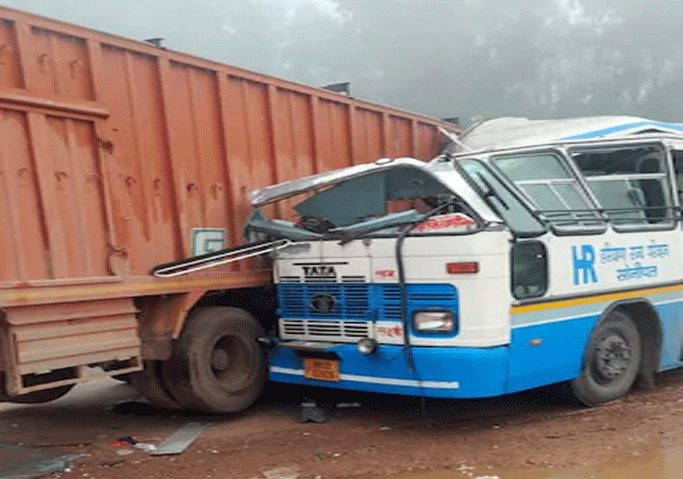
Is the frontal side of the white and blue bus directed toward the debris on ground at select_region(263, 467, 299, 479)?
yes

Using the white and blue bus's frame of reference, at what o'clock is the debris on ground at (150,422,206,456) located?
The debris on ground is roughly at 1 o'clock from the white and blue bus.

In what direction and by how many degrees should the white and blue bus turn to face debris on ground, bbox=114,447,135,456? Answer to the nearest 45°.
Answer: approximately 45° to its right

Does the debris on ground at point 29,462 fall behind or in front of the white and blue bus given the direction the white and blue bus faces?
in front

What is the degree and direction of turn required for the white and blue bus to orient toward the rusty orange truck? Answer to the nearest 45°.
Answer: approximately 45° to its right

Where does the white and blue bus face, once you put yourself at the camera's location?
facing the viewer and to the left of the viewer

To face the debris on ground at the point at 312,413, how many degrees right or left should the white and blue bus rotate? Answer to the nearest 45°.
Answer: approximately 45° to its right

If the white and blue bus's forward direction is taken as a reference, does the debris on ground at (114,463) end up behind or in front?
in front

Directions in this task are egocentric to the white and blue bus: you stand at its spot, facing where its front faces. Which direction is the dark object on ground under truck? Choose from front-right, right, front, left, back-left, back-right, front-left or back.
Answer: front-right
